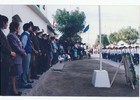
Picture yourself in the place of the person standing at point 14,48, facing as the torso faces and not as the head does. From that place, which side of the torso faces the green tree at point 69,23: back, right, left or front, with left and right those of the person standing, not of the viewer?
left

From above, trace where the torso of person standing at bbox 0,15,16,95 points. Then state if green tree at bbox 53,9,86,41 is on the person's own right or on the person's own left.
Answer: on the person's own left

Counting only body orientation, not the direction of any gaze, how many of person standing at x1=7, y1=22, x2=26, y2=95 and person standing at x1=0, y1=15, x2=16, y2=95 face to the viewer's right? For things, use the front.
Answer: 2

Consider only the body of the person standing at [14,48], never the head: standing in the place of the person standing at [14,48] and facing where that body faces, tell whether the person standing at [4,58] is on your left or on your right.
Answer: on your right

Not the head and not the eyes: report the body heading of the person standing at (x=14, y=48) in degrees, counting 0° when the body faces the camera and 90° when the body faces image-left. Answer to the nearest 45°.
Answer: approximately 270°

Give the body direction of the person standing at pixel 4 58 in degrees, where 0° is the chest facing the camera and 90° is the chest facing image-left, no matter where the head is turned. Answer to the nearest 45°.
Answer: approximately 270°

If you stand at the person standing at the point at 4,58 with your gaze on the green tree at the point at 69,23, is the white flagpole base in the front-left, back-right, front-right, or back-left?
front-right

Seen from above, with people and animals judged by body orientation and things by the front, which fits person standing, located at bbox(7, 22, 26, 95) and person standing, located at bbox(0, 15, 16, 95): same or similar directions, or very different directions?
same or similar directions
